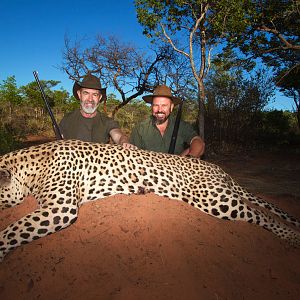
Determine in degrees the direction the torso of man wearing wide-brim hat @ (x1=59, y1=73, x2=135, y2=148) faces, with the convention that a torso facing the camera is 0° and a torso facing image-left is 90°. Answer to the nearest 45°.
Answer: approximately 0°

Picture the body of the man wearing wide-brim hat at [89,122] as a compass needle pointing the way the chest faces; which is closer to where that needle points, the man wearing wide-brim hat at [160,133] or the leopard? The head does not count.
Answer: the leopard

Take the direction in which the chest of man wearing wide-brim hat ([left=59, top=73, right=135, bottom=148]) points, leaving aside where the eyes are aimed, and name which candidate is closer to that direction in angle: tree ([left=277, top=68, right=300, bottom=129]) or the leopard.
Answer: the leopard

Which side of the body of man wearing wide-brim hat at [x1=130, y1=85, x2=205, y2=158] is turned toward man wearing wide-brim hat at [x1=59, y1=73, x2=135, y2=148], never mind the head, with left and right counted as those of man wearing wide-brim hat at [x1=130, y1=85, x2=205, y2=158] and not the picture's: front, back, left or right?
right

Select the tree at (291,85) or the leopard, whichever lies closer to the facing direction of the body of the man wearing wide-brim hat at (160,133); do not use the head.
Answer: the leopard

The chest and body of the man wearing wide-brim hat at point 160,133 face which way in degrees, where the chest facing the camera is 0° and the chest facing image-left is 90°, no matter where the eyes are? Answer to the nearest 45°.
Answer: approximately 0°

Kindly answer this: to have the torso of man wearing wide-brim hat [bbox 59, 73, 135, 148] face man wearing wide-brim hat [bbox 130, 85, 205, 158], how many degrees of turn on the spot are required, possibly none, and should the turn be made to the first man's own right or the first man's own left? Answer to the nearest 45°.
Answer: approximately 90° to the first man's own left

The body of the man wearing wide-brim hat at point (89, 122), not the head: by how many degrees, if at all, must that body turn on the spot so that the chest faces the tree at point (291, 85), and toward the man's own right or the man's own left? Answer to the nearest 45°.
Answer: approximately 135° to the man's own left

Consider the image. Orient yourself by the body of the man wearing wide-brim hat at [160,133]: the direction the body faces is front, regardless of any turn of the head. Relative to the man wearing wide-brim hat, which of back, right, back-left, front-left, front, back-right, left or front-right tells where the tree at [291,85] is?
back-left
